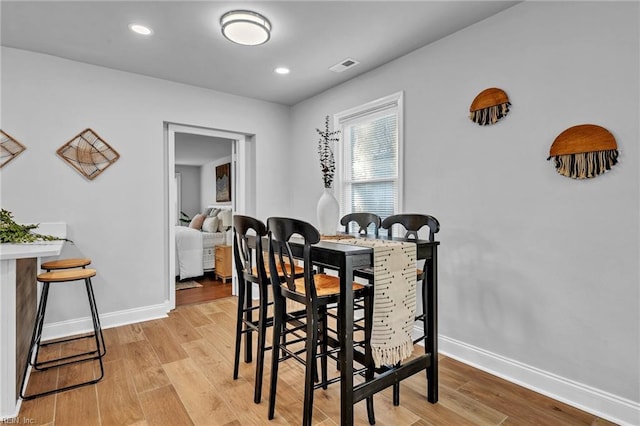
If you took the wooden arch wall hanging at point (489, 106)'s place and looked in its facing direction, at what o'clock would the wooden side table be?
The wooden side table is roughly at 2 o'clock from the wooden arch wall hanging.

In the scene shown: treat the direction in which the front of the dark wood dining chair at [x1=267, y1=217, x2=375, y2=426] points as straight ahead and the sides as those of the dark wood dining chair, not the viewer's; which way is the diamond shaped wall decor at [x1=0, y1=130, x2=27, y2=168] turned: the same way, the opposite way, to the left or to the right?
to the right

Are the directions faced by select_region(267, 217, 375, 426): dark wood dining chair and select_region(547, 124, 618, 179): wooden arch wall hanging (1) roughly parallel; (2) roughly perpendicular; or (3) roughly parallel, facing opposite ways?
roughly parallel, facing opposite ways

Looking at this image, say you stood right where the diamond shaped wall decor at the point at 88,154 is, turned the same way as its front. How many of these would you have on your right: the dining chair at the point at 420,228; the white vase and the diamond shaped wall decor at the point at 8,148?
1

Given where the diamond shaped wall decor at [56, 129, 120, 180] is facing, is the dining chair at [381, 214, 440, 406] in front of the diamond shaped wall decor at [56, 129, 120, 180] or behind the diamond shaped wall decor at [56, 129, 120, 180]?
in front

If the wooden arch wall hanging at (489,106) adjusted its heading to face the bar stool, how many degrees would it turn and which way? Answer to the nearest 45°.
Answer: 0° — it already faces it

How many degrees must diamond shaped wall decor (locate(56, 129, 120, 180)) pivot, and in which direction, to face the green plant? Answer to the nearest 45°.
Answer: approximately 45° to its right

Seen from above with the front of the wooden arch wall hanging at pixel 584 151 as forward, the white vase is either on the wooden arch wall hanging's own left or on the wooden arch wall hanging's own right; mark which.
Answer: on the wooden arch wall hanging's own right

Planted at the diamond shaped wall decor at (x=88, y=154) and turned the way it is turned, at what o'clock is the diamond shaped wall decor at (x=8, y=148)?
the diamond shaped wall decor at (x=8, y=148) is roughly at 3 o'clock from the diamond shaped wall decor at (x=88, y=154).

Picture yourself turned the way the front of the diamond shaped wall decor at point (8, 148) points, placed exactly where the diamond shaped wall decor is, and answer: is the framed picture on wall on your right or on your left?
on your left

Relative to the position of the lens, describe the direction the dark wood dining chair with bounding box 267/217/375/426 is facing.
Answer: facing away from the viewer and to the right of the viewer
